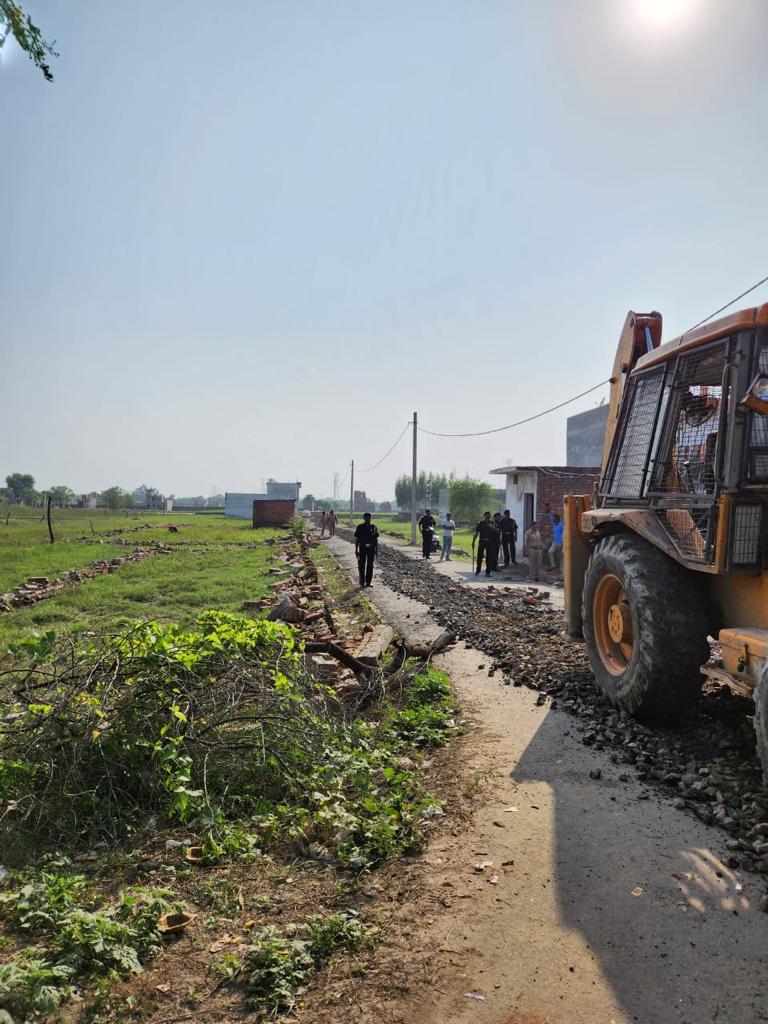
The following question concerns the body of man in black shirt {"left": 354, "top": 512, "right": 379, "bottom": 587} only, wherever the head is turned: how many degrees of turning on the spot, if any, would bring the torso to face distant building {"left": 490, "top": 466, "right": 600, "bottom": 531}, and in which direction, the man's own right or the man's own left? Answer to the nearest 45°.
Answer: approximately 135° to the man's own left

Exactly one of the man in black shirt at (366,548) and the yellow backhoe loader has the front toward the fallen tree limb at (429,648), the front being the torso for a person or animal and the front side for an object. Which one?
the man in black shirt

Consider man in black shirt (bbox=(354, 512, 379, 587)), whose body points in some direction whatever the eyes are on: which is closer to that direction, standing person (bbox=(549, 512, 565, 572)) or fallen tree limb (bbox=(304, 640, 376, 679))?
the fallen tree limb

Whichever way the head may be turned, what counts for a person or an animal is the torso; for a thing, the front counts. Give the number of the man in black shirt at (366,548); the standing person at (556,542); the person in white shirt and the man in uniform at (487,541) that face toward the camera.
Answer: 3

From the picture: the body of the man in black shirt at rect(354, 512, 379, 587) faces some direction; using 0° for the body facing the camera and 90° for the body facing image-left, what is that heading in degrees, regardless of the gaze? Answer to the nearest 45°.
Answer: approximately 0°

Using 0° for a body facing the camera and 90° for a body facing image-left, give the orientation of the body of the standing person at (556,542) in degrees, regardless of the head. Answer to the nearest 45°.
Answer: approximately 90°

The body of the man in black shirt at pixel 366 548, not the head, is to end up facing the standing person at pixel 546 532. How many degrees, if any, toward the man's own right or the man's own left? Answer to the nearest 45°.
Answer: approximately 135° to the man's own left
